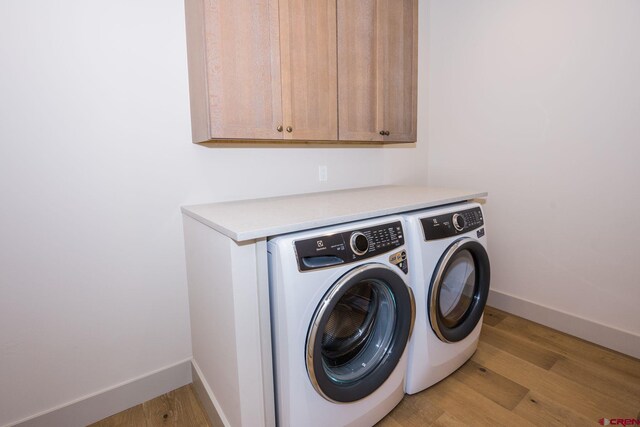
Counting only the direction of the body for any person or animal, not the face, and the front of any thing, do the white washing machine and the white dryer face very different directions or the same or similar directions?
same or similar directions

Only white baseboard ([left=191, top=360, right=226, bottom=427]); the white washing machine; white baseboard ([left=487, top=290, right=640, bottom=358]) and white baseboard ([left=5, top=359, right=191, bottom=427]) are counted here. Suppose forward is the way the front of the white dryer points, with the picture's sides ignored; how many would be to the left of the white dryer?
1

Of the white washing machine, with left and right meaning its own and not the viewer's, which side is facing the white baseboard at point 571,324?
left

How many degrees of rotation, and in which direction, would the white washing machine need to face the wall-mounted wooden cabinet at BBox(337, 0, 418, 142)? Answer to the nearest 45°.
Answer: approximately 135° to its left

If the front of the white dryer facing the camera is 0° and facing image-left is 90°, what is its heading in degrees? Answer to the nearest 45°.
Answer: approximately 315°

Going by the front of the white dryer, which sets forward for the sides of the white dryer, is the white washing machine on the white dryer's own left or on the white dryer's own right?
on the white dryer's own right

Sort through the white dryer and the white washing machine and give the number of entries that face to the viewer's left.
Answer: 0

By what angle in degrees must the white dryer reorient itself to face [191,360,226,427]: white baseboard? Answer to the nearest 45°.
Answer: approximately 90° to its right

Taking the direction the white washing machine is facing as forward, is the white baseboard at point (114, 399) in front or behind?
behind
